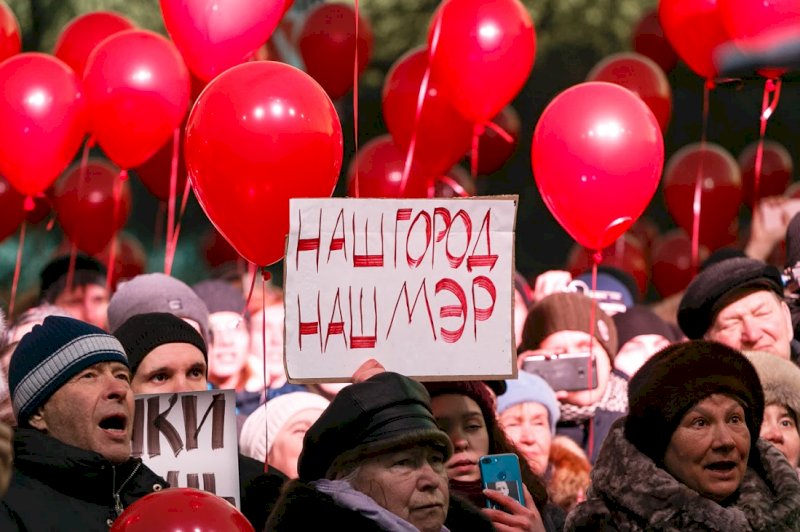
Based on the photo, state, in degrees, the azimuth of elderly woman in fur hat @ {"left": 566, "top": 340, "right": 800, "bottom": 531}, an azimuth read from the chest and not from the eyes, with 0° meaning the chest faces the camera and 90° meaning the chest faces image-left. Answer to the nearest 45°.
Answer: approximately 315°

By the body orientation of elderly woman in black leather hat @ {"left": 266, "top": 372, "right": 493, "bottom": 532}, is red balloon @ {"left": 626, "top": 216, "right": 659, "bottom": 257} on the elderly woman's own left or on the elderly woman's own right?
on the elderly woman's own left

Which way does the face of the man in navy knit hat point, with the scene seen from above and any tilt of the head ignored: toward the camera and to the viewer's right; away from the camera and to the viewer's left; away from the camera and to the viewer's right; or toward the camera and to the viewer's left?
toward the camera and to the viewer's right

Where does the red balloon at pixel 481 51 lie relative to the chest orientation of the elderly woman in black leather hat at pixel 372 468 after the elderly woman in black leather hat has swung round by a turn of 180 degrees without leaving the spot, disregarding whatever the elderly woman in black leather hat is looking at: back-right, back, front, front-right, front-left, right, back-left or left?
front-right

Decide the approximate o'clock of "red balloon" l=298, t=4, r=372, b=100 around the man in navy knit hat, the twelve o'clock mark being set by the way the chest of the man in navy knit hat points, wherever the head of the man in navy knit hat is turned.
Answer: The red balloon is roughly at 8 o'clock from the man in navy knit hat.

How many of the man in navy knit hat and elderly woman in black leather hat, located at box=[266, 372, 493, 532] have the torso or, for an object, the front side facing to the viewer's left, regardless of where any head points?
0

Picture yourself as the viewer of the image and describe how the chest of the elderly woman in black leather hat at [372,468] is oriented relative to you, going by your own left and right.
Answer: facing the viewer and to the right of the viewer

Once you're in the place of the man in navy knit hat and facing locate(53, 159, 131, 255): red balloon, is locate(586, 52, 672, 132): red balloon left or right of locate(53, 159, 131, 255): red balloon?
right

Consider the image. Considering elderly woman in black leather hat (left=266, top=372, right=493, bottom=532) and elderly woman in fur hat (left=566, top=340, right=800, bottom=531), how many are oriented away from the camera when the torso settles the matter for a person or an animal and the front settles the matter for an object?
0

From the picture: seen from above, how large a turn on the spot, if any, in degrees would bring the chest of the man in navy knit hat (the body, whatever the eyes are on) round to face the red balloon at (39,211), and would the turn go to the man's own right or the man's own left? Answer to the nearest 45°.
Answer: approximately 135° to the man's own left
